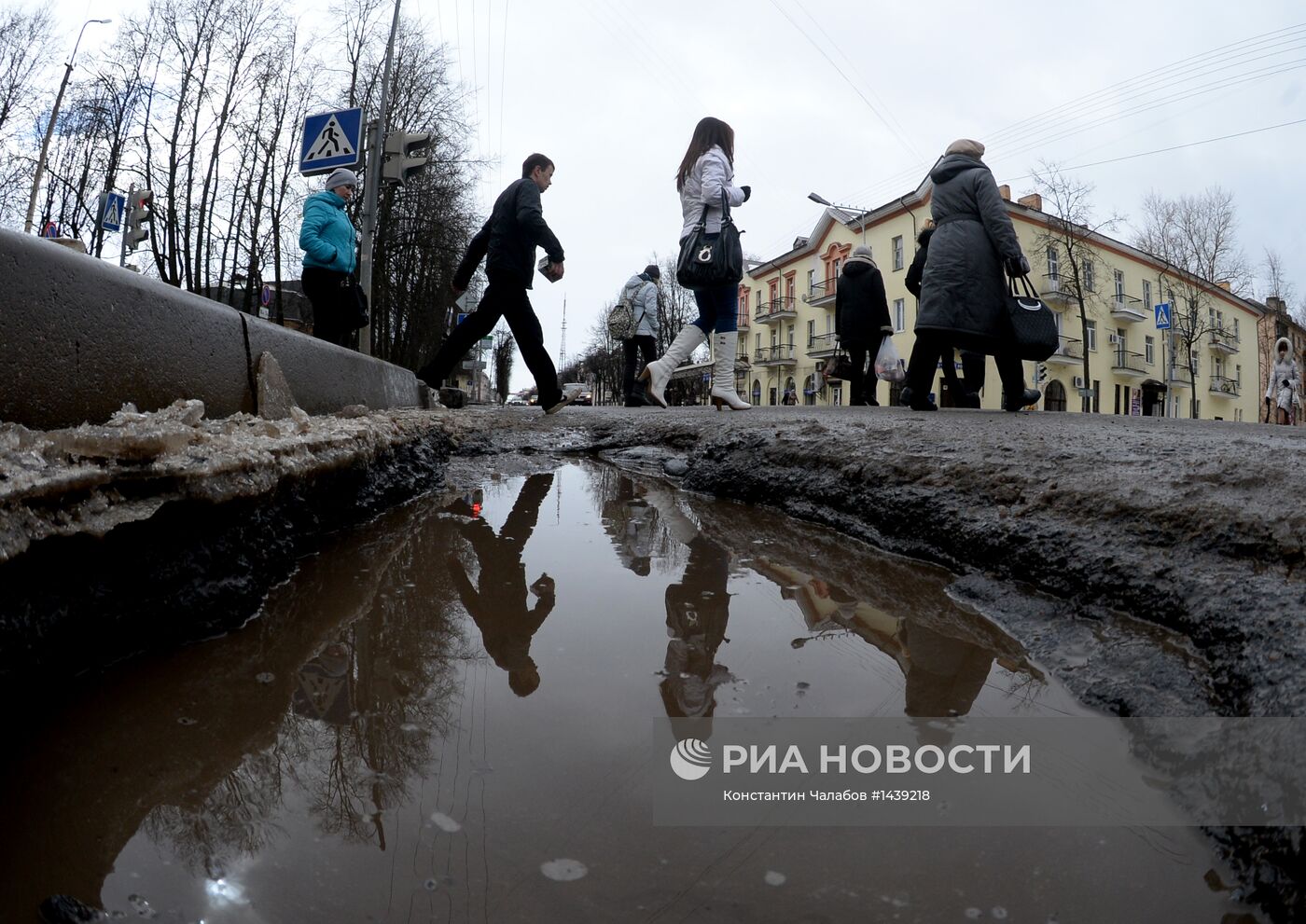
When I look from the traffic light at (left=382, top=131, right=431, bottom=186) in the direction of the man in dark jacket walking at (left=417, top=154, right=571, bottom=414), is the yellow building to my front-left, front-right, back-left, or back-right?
back-left

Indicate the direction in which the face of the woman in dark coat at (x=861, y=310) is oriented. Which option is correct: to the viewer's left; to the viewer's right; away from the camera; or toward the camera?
away from the camera

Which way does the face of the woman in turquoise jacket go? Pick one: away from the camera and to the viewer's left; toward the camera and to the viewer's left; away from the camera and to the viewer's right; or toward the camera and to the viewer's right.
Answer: toward the camera and to the viewer's right

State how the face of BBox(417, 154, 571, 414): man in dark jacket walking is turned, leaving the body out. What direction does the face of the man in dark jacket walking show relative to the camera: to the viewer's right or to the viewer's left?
to the viewer's right

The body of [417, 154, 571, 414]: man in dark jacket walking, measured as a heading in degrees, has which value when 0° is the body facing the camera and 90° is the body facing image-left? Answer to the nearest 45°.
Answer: approximately 270°

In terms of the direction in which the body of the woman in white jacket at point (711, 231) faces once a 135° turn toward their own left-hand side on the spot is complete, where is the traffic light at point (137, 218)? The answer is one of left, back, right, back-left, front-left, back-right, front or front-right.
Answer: front

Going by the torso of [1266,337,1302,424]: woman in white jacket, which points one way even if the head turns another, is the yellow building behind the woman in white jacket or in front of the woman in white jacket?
behind

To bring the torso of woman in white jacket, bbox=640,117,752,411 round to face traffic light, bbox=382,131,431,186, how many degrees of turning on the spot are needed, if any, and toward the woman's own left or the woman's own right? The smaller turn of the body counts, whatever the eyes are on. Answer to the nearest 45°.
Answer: approximately 135° to the woman's own left

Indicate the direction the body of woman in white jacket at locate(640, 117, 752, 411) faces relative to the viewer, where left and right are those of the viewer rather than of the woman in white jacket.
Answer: facing to the right of the viewer

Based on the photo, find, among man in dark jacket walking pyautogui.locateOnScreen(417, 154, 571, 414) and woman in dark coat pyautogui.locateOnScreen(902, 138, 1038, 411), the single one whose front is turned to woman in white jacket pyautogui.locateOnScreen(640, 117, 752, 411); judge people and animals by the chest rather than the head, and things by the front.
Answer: the man in dark jacket walking
